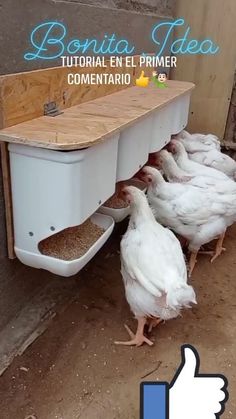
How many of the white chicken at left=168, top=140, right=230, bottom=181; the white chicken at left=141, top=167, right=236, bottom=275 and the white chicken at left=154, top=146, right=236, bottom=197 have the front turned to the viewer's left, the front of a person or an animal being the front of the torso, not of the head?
3

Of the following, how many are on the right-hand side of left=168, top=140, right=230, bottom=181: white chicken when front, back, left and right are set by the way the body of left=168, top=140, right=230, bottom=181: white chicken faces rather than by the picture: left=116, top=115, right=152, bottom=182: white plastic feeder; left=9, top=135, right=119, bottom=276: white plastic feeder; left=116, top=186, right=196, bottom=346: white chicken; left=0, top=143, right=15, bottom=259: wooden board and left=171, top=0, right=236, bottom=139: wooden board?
1

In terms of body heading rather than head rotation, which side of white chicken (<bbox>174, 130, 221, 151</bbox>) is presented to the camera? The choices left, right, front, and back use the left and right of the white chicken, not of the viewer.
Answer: left

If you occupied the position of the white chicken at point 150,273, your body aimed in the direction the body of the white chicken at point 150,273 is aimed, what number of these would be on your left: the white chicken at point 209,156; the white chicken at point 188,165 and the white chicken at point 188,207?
0

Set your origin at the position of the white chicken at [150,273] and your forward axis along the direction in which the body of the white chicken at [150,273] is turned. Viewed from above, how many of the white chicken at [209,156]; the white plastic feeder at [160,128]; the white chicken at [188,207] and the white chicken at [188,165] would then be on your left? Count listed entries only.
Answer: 0

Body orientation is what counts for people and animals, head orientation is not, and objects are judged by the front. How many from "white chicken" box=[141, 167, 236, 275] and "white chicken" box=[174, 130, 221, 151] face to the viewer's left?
2

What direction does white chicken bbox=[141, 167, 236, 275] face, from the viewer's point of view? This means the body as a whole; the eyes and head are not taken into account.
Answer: to the viewer's left

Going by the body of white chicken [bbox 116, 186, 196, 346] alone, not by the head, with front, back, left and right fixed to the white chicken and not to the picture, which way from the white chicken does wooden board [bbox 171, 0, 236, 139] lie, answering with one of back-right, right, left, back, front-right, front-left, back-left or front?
front-right

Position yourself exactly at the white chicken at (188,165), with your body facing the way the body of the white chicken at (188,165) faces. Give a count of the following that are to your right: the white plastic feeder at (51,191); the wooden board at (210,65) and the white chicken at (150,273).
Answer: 1

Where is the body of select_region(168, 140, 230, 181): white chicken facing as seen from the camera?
to the viewer's left

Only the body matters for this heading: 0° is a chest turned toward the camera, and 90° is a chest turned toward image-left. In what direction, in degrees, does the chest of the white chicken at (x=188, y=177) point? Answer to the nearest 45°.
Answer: approximately 90°

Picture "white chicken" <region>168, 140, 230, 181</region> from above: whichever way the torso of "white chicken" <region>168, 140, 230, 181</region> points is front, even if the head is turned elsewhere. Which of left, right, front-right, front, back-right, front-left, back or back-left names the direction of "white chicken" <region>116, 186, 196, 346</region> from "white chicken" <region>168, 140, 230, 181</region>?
left

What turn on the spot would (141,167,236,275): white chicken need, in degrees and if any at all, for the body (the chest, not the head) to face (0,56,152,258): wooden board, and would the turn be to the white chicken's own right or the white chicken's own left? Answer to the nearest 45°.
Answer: approximately 45° to the white chicken's own left

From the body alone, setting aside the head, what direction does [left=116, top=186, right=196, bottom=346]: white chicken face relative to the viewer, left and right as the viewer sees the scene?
facing away from the viewer and to the left of the viewer

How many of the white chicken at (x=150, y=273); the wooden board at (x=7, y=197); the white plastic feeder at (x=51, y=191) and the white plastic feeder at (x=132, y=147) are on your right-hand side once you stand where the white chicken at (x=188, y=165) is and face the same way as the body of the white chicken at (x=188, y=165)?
0

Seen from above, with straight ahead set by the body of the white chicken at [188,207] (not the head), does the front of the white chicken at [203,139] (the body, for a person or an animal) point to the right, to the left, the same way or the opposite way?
the same way

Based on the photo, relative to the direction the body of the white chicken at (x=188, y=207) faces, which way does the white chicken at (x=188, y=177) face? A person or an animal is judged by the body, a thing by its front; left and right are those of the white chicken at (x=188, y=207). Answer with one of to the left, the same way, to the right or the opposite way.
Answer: the same way

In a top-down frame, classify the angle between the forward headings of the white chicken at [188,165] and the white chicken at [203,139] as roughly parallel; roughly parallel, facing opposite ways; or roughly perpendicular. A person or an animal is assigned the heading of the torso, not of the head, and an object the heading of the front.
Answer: roughly parallel
